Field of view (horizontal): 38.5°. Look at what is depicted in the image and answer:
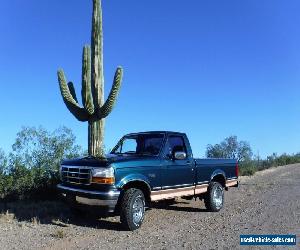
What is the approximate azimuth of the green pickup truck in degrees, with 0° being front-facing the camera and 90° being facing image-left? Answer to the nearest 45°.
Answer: approximately 45°

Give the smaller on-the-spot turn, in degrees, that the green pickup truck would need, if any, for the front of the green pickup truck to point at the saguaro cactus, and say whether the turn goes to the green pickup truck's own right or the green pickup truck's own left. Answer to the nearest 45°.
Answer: approximately 135° to the green pickup truck's own right
